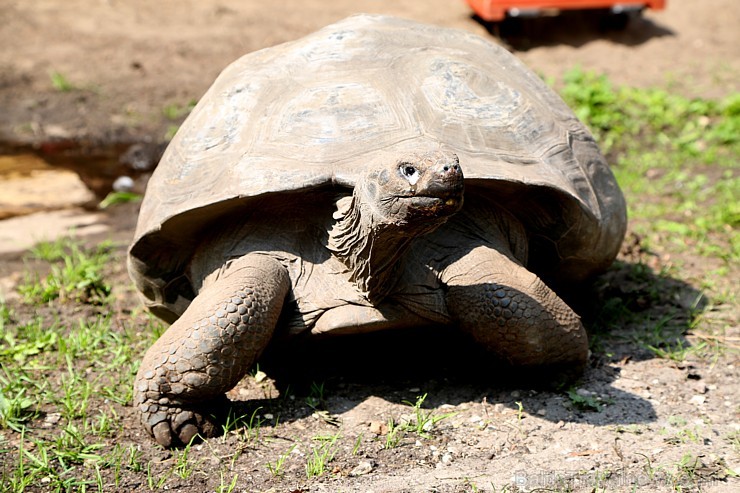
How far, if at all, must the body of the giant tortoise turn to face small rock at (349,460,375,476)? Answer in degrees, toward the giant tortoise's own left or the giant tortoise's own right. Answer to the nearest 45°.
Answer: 0° — it already faces it

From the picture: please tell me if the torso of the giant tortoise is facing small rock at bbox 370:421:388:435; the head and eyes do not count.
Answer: yes

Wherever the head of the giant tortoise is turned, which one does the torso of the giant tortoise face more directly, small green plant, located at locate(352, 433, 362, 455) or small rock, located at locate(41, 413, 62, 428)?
the small green plant

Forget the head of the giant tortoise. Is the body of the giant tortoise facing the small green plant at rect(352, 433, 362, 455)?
yes

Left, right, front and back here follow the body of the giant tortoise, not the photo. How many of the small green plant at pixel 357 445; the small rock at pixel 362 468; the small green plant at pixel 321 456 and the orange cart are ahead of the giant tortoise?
3

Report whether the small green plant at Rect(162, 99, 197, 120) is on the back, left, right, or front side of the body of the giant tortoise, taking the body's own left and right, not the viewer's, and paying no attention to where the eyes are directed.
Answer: back

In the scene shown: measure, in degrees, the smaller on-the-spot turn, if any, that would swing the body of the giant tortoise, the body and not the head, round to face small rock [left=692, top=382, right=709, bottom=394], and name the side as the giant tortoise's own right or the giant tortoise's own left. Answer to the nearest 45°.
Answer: approximately 90° to the giant tortoise's own left

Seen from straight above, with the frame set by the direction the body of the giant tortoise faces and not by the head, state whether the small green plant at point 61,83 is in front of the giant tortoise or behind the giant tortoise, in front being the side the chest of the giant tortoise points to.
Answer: behind

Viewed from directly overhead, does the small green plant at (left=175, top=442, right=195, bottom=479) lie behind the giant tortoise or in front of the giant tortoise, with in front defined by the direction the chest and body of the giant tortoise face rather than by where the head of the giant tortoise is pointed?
in front

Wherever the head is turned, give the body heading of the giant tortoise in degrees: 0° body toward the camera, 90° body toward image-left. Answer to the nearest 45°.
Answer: approximately 0°

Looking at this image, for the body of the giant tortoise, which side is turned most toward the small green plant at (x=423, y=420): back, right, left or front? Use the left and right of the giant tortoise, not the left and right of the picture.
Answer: front

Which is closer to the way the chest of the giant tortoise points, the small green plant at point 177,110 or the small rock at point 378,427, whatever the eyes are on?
the small rock

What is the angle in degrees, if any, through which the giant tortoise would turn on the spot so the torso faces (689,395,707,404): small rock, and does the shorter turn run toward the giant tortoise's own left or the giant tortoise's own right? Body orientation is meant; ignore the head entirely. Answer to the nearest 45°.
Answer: approximately 90° to the giant tortoise's own left
